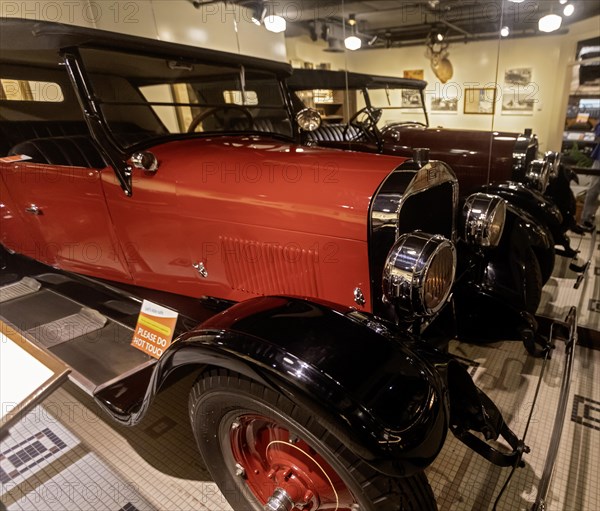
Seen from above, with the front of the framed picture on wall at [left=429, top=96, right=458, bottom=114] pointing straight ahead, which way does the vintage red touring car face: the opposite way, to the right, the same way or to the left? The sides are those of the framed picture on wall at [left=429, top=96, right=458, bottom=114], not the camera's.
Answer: to the left

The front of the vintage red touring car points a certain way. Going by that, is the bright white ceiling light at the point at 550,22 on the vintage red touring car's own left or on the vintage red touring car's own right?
on the vintage red touring car's own left

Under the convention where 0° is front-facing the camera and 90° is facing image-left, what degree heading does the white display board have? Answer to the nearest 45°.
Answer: approximately 0°

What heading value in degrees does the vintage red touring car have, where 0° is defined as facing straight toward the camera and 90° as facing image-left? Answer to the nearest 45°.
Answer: approximately 315°

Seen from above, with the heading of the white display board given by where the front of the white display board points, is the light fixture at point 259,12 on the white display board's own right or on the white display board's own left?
on the white display board's own left

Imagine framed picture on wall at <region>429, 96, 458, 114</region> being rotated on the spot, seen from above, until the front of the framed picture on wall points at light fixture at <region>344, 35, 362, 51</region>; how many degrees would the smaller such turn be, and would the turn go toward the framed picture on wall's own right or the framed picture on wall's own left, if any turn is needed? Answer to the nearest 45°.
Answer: approximately 90° to the framed picture on wall's own right

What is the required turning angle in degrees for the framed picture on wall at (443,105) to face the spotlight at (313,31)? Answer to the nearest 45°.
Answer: approximately 90° to its right

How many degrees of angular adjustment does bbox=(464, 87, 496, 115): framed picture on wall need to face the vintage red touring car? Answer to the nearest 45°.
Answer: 0° — it already faces it
